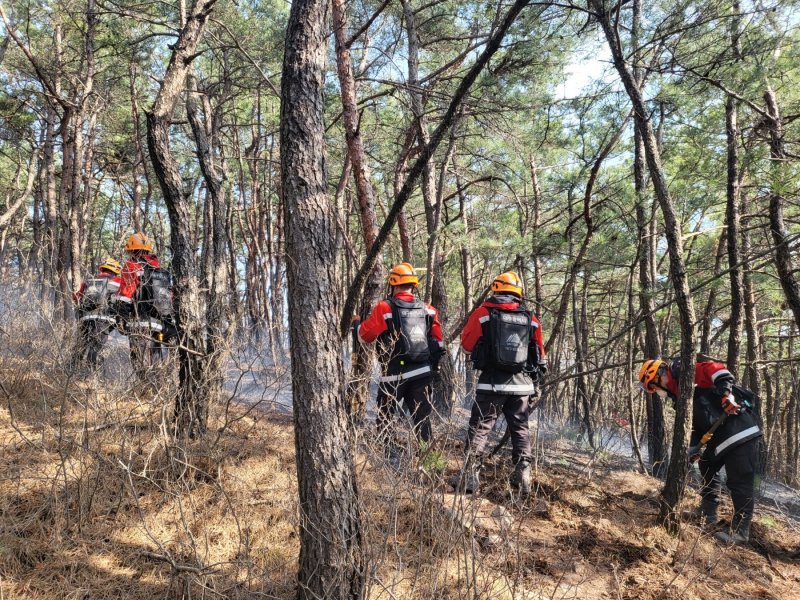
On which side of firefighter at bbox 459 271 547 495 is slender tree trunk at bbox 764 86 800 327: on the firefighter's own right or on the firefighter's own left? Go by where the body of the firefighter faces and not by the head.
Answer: on the firefighter's own right

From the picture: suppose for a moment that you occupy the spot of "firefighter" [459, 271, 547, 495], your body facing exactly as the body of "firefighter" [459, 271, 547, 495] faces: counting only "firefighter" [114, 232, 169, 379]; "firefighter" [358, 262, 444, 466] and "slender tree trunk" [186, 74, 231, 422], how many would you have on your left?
3

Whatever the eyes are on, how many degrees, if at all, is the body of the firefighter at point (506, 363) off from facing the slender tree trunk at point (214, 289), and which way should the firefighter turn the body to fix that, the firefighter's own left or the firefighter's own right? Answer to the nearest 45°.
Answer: approximately 90° to the firefighter's own left

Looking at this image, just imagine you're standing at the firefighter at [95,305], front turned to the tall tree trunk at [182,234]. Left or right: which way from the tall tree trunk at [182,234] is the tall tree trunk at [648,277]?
left

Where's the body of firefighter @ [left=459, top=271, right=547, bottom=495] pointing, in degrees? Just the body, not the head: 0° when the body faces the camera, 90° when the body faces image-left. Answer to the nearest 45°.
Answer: approximately 180°

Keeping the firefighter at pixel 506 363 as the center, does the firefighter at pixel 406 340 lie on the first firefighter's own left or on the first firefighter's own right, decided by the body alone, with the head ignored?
on the first firefighter's own left

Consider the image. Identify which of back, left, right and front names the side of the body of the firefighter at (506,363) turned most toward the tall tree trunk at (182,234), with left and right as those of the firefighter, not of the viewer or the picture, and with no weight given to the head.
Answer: left

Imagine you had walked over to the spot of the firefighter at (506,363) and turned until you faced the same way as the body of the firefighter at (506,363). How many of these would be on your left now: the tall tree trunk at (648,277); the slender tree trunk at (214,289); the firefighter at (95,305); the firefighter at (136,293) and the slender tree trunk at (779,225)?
3

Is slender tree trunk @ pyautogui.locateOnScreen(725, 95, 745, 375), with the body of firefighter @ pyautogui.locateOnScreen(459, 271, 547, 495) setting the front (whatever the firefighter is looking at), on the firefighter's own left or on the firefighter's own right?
on the firefighter's own right

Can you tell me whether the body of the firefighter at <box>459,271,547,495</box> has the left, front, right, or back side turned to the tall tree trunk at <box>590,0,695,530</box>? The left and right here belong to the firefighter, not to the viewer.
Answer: right
